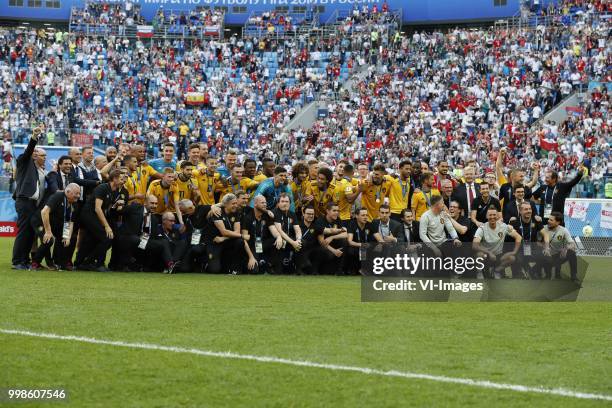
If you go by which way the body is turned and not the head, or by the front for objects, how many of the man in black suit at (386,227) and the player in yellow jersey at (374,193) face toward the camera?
2

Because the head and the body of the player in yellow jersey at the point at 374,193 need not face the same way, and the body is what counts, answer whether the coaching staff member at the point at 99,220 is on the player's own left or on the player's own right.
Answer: on the player's own right

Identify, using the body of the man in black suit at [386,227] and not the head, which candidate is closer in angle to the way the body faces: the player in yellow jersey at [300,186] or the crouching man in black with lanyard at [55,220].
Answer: the crouching man in black with lanyard

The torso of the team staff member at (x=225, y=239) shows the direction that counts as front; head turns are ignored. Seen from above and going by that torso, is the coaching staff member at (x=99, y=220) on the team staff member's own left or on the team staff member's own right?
on the team staff member's own right

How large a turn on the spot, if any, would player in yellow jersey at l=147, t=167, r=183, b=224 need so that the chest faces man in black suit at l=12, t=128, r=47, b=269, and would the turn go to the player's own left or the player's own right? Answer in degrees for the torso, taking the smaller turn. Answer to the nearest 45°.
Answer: approximately 135° to the player's own right
